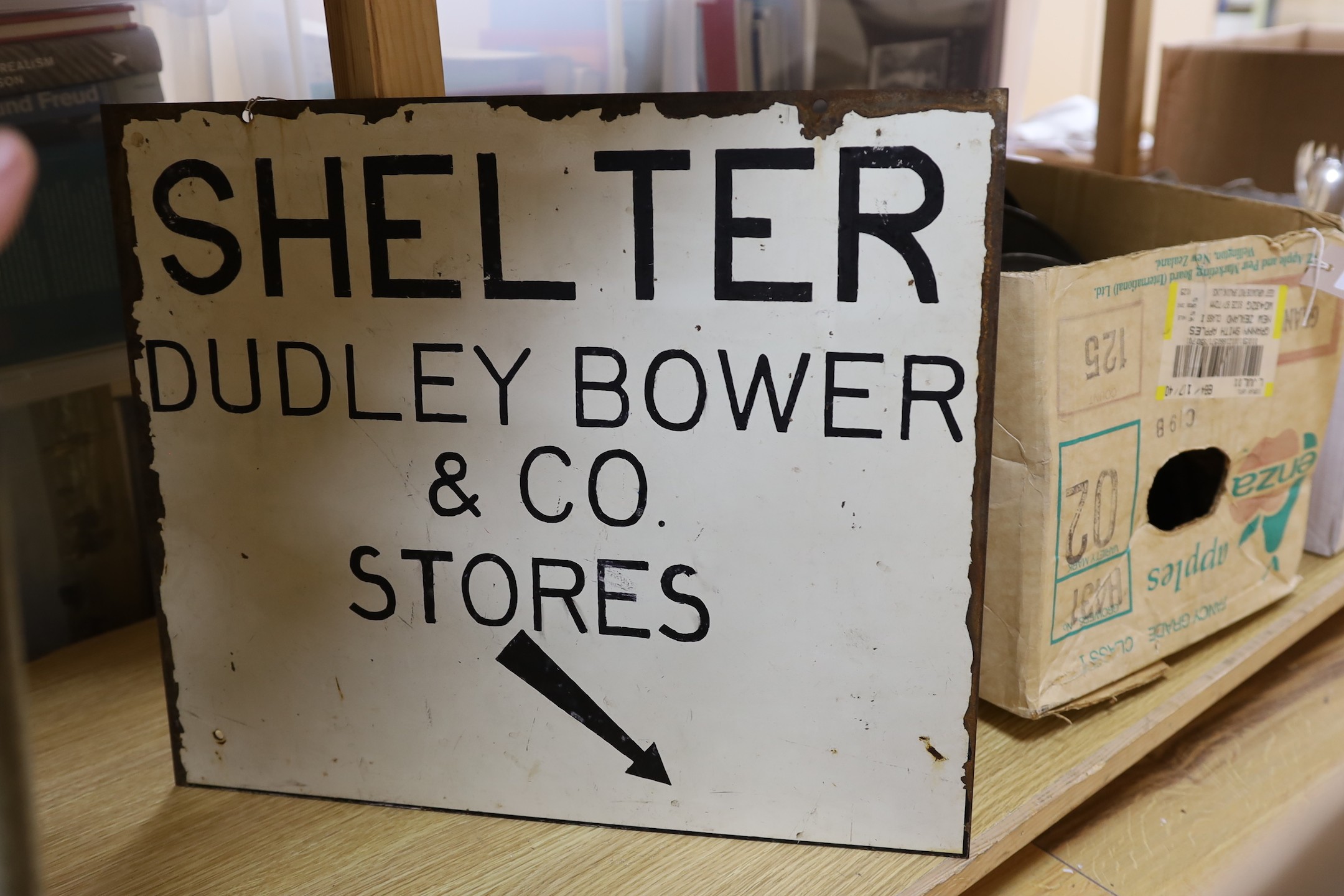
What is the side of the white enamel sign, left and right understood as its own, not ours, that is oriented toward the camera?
front

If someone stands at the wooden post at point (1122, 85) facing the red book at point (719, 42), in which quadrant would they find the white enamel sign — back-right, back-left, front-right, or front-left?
front-left

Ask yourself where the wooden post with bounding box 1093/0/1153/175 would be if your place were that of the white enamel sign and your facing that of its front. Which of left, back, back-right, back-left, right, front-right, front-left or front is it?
back-left

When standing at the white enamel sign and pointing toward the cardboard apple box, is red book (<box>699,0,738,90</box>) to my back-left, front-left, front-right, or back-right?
front-left

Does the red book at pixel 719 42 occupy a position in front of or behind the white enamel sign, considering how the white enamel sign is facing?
behind

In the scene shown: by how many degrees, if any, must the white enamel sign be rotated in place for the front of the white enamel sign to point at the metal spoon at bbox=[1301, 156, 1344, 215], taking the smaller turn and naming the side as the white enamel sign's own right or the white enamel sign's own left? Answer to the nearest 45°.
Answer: approximately 135° to the white enamel sign's own left

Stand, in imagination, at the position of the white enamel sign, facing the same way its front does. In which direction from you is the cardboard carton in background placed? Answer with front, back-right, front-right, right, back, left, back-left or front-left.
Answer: back-left
